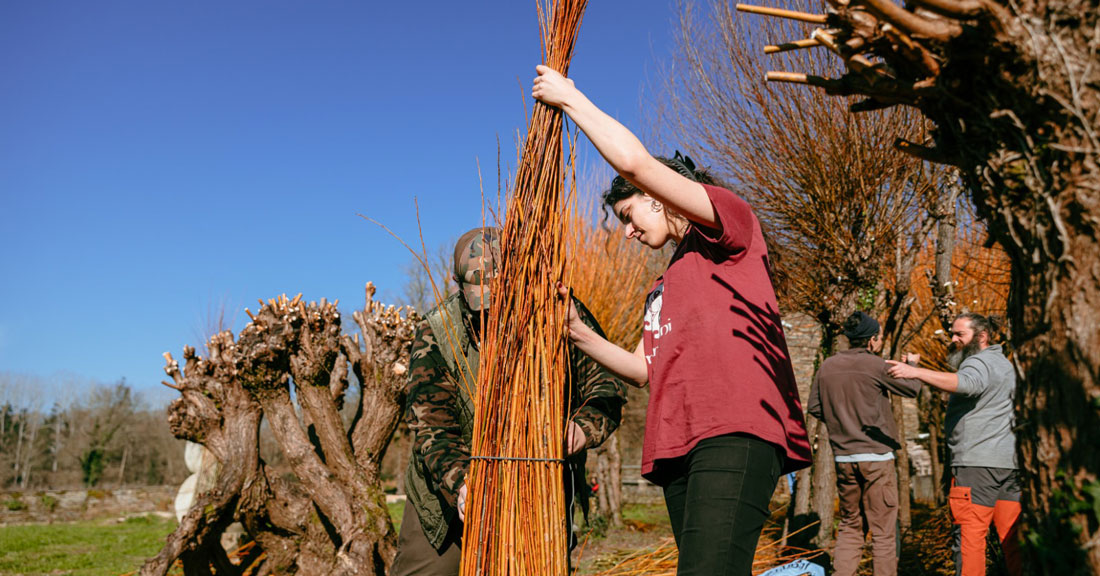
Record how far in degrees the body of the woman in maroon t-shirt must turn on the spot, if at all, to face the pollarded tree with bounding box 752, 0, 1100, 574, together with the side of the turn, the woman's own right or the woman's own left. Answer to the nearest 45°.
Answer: approximately 135° to the woman's own left

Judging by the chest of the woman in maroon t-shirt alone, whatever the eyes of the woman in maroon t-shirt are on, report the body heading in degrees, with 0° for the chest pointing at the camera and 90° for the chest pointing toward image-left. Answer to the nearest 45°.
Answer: approximately 90°

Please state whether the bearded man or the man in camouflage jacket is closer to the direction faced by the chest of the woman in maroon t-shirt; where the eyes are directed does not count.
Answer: the man in camouflage jacket

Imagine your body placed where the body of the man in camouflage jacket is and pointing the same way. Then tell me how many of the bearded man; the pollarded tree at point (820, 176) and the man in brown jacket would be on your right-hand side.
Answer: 0

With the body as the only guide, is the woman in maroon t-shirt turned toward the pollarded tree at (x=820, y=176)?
no

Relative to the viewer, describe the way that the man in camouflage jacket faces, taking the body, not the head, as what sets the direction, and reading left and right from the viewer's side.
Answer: facing the viewer and to the right of the viewer

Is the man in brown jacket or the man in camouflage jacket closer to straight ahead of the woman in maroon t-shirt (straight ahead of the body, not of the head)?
the man in camouflage jacket

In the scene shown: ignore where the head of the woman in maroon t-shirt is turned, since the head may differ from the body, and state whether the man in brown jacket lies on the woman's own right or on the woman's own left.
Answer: on the woman's own right

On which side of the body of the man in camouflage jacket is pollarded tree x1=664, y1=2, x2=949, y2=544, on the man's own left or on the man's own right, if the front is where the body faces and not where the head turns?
on the man's own left

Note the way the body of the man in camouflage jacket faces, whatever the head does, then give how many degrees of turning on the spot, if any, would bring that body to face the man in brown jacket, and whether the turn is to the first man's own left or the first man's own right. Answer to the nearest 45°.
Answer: approximately 90° to the first man's own left

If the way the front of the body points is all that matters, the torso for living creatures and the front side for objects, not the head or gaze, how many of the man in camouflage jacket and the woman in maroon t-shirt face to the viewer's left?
1

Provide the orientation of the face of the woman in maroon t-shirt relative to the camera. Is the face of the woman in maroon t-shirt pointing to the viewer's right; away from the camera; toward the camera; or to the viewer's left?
to the viewer's left

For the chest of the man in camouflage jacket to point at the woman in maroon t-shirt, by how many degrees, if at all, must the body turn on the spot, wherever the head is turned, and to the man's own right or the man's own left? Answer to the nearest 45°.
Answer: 0° — they already face them

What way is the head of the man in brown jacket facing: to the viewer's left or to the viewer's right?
to the viewer's right
